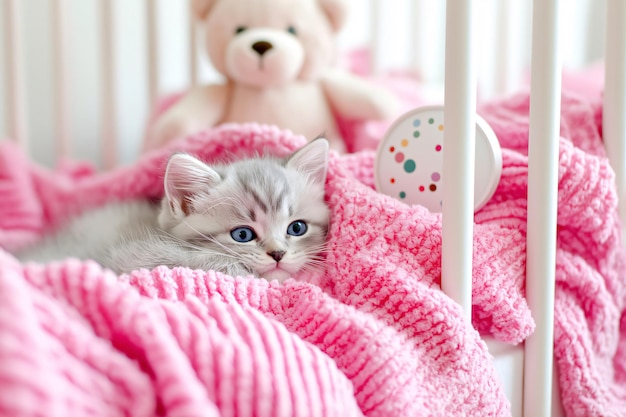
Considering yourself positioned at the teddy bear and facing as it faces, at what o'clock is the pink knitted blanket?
The pink knitted blanket is roughly at 12 o'clock from the teddy bear.

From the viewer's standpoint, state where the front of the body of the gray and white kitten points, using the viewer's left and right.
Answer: facing the viewer and to the right of the viewer

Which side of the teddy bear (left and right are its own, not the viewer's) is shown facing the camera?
front

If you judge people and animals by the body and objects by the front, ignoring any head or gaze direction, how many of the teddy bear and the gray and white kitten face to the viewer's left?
0
